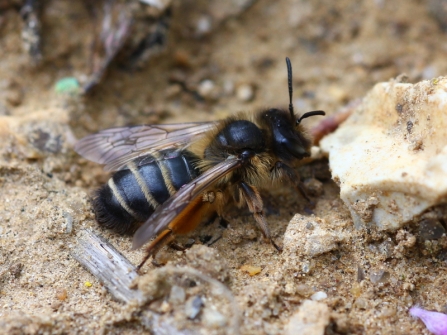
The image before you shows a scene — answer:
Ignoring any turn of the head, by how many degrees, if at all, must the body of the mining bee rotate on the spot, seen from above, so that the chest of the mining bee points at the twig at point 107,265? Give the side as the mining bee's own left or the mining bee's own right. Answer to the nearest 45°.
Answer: approximately 135° to the mining bee's own right

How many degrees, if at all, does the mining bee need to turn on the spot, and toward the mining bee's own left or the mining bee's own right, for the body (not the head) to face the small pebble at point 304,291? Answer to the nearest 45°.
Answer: approximately 90° to the mining bee's own right

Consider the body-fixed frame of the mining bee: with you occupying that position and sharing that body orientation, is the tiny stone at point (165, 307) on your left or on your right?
on your right

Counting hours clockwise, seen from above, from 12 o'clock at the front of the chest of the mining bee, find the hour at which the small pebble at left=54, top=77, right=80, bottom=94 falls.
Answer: The small pebble is roughly at 8 o'clock from the mining bee.

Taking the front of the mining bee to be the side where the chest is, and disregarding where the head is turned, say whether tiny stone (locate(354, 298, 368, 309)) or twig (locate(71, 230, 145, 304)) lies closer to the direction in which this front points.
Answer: the tiny stone

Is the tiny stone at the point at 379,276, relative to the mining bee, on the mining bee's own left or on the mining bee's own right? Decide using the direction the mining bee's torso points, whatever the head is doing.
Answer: on the mining bee's own right

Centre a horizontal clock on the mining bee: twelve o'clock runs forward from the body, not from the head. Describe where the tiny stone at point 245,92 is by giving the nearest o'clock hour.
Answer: The tiny stone is roughly at 10 o'clock from the mining bee.

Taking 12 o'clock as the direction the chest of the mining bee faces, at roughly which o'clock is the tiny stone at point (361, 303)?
The tiny stone is roughly at 2 o'clock from the mining bee.

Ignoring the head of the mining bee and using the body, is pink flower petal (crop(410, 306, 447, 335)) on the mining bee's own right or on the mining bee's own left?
on the mining bee's own right

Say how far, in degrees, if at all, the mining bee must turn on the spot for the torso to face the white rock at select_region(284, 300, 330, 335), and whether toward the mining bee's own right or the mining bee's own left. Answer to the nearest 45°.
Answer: approximately 90° to the mining bee's own right

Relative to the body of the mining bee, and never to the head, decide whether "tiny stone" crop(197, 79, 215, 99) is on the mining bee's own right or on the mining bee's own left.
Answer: on the mining bee's own left

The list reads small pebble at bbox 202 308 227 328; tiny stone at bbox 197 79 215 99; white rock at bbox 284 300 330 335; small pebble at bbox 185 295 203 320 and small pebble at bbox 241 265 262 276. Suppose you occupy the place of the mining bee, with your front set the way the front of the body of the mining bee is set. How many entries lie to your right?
4

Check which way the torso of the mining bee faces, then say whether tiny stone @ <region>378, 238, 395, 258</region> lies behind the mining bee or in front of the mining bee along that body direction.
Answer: in front

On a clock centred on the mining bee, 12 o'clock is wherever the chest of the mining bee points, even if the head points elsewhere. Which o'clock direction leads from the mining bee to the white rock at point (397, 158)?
The white rock is roughly at 1 o'clock from the mining bee.

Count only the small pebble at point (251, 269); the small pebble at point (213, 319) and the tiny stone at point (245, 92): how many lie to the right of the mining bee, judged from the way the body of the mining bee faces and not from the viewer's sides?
2

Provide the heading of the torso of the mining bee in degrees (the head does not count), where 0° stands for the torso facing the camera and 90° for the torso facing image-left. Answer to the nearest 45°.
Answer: approximately 270°
